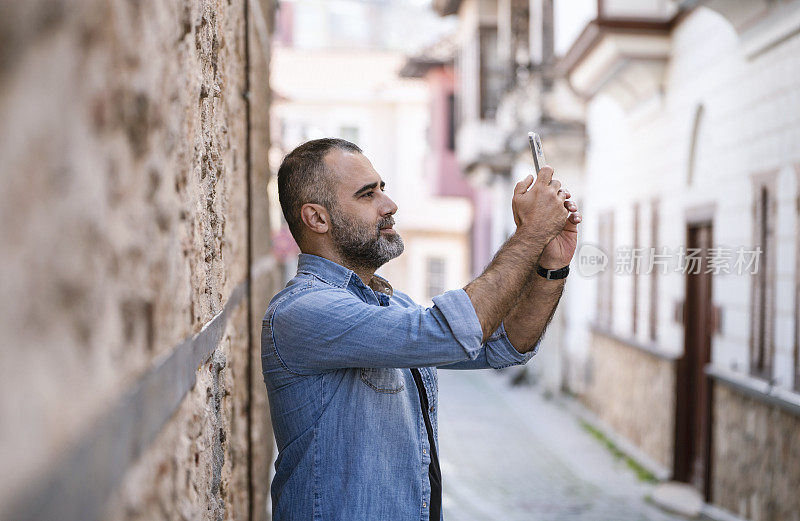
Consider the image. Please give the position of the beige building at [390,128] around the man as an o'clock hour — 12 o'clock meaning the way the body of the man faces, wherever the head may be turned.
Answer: The beige building is roughly at 9 o'clock from the man.

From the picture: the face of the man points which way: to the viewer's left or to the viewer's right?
to the viewer's right

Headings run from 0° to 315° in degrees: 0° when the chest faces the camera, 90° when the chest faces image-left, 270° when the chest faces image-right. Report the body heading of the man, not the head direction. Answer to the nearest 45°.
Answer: approximately 270°

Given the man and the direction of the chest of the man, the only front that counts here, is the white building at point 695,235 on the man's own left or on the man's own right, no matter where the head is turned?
on the man's own left
